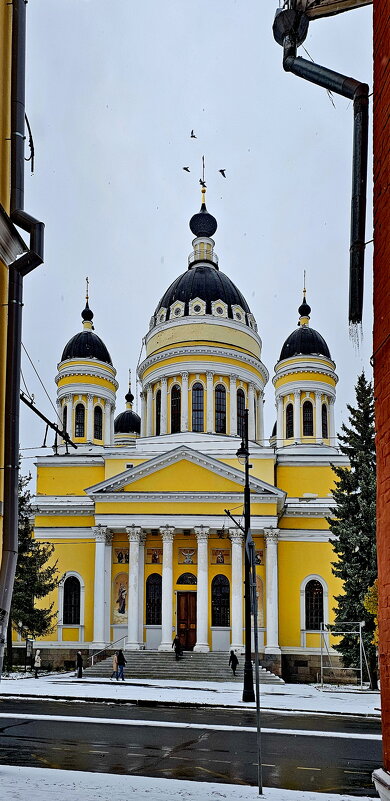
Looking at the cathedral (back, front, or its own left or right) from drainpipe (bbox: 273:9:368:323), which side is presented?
front

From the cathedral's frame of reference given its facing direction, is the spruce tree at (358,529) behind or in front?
in front

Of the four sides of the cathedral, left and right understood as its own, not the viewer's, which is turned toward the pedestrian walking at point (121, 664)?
front

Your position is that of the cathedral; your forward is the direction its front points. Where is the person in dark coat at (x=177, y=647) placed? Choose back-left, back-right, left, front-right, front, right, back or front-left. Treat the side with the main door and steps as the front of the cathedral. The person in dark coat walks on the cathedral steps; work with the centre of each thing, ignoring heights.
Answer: front

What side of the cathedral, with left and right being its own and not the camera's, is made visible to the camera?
front

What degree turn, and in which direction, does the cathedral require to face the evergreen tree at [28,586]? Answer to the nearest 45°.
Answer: approximately 90° to its right

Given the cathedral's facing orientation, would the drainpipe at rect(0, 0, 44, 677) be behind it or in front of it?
in front
